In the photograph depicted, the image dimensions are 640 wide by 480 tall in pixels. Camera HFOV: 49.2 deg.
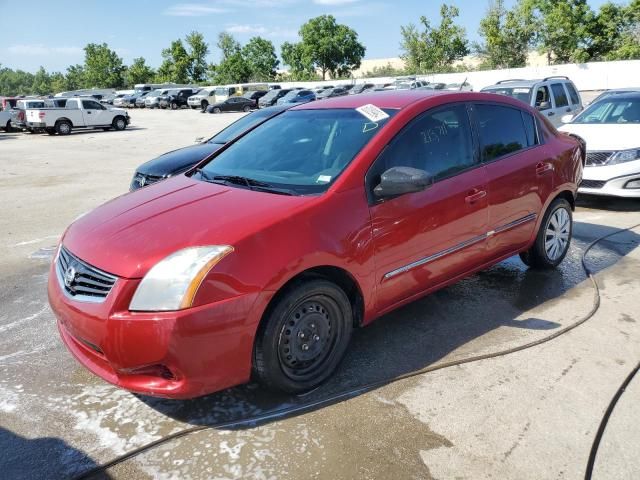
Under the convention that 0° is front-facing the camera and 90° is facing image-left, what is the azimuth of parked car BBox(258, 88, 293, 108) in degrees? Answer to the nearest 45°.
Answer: approximately 45°

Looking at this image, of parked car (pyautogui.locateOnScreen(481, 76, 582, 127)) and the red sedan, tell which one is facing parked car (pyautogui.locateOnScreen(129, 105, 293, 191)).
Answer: parked car (pyautogui.locateOnScreen(481, 76, 582, 127))

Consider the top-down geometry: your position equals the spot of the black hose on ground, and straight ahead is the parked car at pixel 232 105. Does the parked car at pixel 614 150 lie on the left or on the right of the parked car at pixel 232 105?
right

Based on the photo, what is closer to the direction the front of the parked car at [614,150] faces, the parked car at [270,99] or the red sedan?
the red sedan

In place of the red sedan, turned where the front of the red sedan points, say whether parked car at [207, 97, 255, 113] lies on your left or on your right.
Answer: on your right

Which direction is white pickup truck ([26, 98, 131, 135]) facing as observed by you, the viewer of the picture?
facing away from the viewer and to the right of the viewer

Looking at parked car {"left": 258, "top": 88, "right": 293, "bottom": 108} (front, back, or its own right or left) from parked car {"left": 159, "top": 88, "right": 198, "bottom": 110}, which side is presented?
right

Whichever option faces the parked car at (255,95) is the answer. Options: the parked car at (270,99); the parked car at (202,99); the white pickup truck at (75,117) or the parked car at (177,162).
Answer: the white pickup truck

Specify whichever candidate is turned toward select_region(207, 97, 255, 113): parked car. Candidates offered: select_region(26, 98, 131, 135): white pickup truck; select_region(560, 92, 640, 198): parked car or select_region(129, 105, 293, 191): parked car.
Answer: the white pickup truck

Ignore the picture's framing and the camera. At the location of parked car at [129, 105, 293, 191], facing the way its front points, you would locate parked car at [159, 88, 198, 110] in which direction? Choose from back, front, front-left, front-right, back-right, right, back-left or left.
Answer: back-right

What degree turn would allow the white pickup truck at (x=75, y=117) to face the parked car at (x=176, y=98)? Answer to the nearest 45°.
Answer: approximately 45° to its left

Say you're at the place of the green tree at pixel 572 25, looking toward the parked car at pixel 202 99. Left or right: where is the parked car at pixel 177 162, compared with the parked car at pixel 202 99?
left
